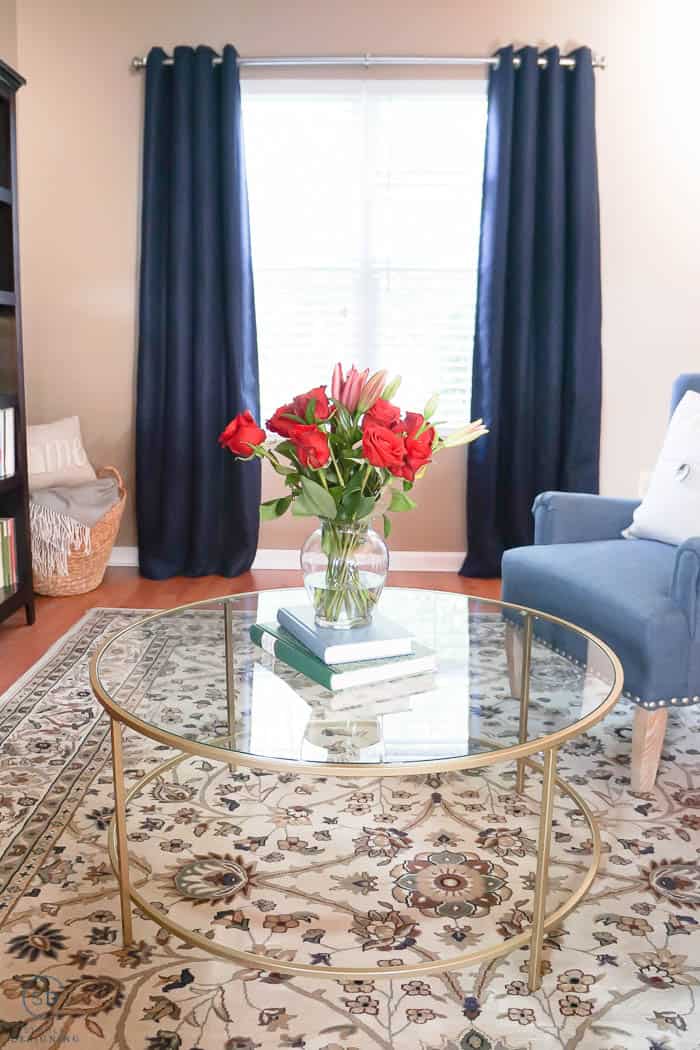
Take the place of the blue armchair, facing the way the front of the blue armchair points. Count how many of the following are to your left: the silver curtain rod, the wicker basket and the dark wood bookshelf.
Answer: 0

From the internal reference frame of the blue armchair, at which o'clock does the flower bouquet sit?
The flower bouquet is roughly at 12 o'clock from the blue armchair.

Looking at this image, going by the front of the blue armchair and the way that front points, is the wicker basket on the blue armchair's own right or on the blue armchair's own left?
on the blue armchair's own right

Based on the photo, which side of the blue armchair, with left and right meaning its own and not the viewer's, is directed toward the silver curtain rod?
right

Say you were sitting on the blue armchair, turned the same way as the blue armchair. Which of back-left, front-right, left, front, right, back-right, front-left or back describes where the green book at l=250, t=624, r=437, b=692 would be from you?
front

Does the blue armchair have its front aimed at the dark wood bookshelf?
no

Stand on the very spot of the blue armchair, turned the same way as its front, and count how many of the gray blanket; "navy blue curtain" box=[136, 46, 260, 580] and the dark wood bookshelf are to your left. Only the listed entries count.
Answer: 0

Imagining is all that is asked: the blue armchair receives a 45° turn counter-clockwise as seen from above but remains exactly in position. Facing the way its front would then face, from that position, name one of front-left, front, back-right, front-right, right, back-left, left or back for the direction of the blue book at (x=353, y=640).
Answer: front-right

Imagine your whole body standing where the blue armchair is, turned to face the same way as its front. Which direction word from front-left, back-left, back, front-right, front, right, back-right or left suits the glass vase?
front

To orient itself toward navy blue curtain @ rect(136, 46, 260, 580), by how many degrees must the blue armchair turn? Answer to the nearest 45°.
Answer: approximately 90° to its right

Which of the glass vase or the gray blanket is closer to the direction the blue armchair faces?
the glass vase

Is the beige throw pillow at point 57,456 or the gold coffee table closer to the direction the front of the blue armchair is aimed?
the gold coffee table

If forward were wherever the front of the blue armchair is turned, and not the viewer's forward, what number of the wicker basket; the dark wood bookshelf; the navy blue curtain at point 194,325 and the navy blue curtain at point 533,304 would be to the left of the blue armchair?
0

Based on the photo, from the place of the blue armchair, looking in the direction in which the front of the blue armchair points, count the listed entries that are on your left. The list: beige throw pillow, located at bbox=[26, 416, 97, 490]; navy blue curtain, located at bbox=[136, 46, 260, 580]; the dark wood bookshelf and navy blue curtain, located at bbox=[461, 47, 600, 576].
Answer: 0

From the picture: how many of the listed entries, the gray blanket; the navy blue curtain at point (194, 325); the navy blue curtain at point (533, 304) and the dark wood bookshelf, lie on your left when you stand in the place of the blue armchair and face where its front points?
0
